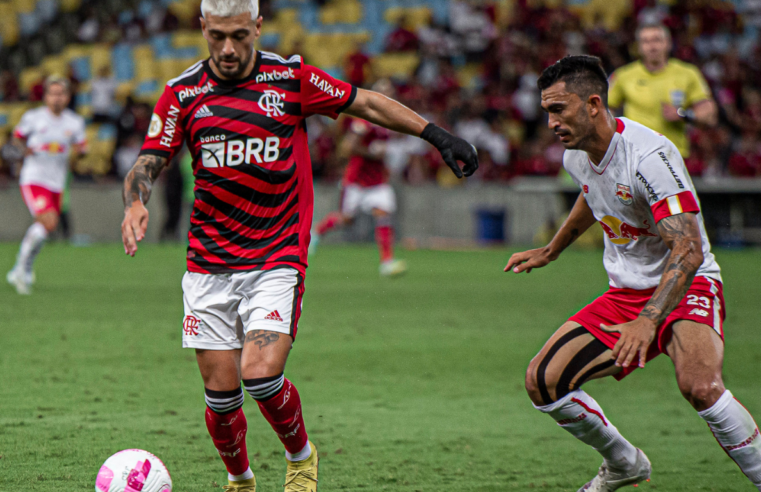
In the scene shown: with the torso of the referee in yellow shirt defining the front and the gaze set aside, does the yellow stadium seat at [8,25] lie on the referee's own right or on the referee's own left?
on the referee's own right

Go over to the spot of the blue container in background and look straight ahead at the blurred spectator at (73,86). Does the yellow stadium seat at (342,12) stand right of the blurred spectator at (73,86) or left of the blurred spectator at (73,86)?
right

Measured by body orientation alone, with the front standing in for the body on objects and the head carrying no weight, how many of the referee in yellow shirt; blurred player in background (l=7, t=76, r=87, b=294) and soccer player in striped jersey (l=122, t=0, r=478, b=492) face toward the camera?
3

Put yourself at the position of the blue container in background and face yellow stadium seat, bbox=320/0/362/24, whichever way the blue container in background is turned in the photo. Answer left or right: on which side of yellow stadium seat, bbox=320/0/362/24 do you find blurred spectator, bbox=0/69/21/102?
left

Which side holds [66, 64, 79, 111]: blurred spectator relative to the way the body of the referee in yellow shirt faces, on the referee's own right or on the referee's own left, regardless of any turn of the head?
on the referee's own right

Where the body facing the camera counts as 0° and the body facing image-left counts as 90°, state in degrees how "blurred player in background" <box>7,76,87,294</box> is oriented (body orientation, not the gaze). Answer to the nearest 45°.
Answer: approximately 0°

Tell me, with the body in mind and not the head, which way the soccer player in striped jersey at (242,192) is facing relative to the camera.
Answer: toward the camera

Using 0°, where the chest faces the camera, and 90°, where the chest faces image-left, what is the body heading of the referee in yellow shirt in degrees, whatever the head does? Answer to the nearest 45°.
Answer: approximately 0°

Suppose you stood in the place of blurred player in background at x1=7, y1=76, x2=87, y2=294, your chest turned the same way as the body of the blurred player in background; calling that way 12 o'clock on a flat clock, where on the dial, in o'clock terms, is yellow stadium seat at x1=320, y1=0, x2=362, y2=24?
The yellow stadium seat is roughly at 7 o'clock from the blurred player in background.

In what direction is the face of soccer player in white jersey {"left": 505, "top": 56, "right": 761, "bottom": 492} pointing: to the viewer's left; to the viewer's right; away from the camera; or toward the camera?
to the viewer's left

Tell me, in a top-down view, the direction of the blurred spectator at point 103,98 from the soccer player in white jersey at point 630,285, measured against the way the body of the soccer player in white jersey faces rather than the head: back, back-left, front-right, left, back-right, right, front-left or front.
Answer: right

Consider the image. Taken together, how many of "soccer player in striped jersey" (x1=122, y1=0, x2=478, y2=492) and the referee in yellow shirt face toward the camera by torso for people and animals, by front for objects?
2

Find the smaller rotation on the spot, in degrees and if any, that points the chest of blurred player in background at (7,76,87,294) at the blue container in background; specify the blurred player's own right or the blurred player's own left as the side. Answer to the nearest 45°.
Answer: approximately 135° to the blurred player's own left

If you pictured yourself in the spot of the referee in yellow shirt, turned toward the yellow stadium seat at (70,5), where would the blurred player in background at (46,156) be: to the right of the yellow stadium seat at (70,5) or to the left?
left

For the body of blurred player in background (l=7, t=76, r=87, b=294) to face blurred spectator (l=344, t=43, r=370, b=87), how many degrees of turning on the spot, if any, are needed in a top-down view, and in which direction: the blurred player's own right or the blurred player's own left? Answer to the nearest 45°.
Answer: approximately 135° to the blurred player's own left

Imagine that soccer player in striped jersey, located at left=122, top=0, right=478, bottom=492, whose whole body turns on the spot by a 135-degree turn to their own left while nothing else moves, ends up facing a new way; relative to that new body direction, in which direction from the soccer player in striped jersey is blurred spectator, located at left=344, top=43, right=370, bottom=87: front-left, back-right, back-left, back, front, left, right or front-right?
front-left

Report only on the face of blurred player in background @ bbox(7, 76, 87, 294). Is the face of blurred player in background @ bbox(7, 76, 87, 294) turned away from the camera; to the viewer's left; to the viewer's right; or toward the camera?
toward the camera

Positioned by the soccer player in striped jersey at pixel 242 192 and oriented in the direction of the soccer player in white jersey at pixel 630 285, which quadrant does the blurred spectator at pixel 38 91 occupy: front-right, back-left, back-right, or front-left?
back-left
